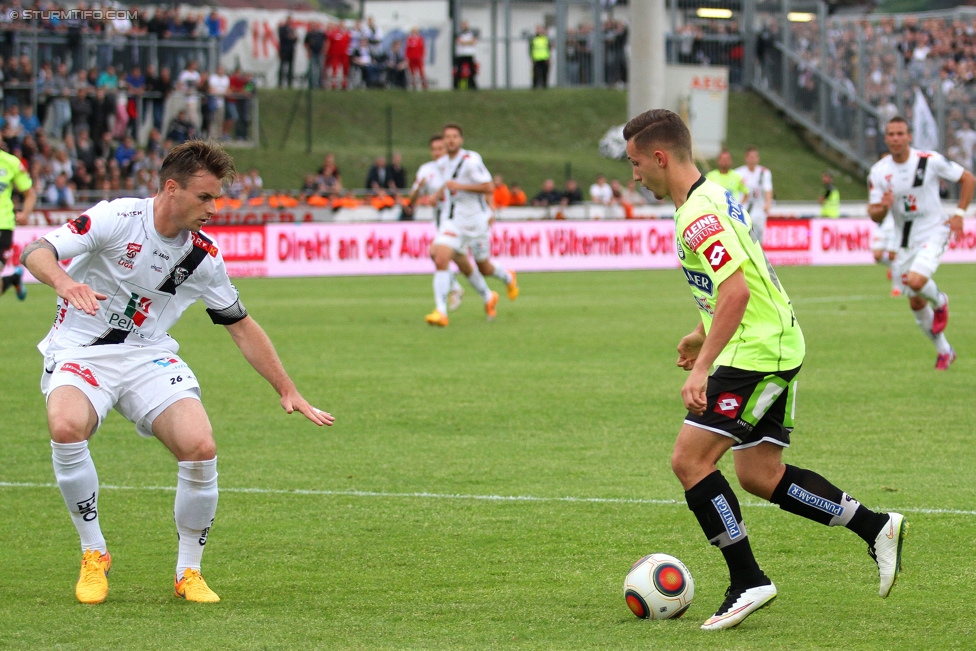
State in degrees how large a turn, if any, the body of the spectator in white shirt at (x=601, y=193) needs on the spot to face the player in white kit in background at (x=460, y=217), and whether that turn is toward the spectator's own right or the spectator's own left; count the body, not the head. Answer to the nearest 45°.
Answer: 0° — they already face them

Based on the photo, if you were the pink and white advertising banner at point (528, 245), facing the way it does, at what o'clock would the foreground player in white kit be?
The foreground player in white kit is roughly at 12 o'clock from the pink and white advertising banner.

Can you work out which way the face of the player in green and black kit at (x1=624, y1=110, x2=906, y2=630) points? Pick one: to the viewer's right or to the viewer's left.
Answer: to the viewer's left

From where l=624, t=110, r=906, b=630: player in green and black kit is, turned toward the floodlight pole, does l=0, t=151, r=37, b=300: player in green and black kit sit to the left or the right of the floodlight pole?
left

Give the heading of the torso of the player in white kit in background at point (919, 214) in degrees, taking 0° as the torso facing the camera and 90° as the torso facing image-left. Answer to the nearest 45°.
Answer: approximately 45°

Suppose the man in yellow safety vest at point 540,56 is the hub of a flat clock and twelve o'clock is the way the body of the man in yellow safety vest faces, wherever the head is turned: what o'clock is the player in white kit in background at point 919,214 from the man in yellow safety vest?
The player in white kit in background is roughly at 12 o'clock from the man in yellow safety vest.

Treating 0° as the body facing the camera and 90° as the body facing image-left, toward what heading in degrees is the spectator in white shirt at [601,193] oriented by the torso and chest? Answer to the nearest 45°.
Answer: approximately 0°

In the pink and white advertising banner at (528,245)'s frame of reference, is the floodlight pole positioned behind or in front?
behind

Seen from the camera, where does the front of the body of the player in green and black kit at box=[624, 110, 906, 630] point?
to the viewer's left

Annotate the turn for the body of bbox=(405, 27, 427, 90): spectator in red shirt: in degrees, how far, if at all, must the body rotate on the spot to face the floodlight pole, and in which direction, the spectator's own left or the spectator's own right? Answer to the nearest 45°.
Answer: approximately 45° to the spectator's own left

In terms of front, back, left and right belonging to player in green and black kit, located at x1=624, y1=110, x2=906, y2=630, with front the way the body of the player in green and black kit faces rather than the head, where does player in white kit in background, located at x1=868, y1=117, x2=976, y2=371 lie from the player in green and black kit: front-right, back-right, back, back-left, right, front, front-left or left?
right
